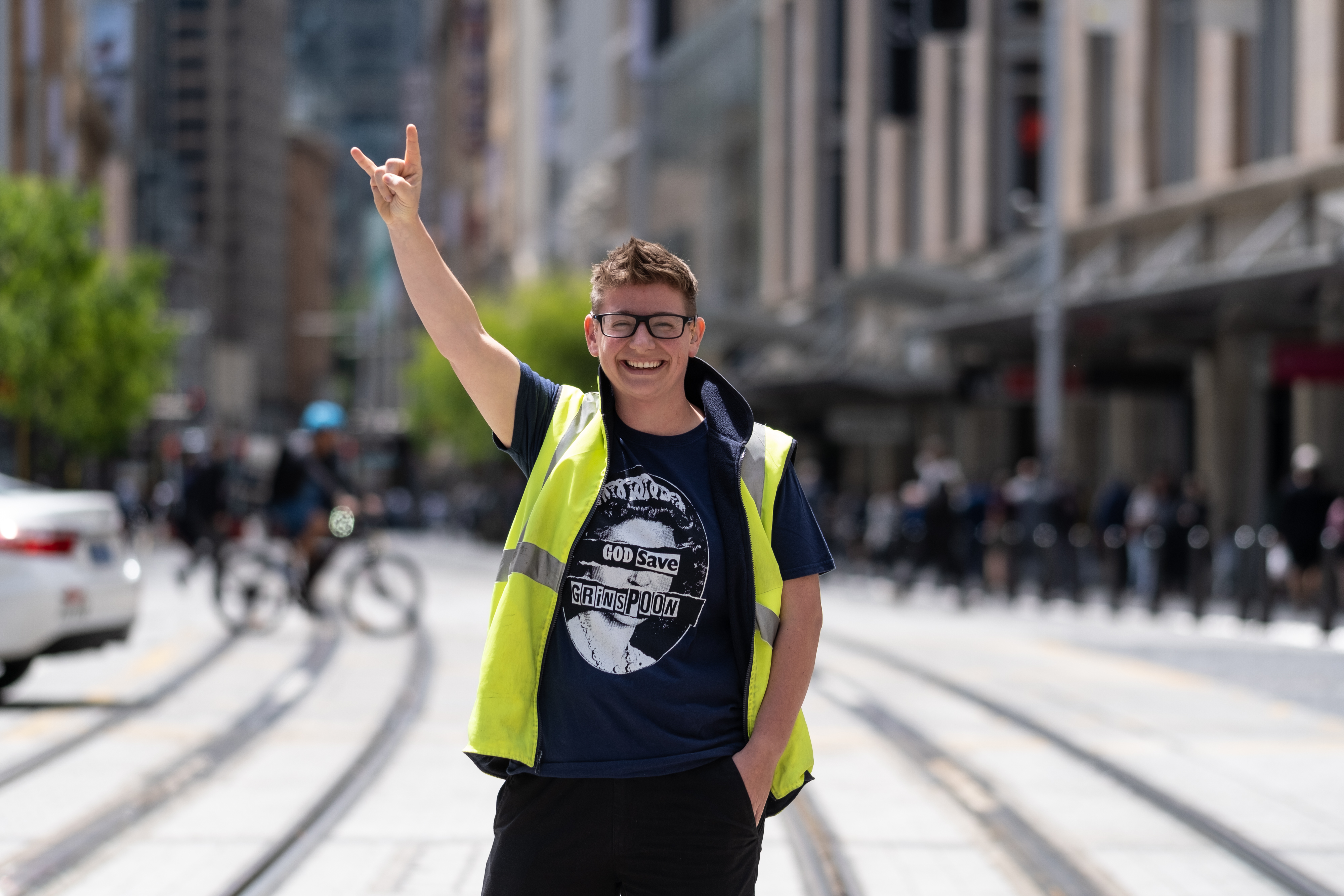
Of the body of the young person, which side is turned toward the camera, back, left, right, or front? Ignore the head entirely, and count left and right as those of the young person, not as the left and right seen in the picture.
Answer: front

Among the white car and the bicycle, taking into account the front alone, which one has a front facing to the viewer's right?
the bicycle

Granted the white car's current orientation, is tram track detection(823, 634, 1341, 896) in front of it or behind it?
behind

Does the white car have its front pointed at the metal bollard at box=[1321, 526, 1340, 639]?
no

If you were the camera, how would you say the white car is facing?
facing away from the viewer and to the left of the viewer

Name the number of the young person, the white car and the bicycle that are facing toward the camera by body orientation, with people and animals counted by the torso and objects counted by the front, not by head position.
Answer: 1

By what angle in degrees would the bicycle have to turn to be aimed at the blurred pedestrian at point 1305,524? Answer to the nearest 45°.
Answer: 0° — it already faces them

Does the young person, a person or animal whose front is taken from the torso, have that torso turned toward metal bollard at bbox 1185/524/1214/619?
no

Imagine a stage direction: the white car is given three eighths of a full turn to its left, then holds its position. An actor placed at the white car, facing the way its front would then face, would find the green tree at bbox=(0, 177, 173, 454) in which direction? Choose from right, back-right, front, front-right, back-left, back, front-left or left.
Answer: back

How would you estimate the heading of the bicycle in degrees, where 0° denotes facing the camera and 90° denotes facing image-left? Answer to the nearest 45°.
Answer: approximately 270°

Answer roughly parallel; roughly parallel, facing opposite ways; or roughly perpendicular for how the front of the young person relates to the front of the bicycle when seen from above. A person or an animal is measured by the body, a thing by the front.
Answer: roughly perpendicular

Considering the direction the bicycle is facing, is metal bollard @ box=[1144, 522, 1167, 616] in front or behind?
in front

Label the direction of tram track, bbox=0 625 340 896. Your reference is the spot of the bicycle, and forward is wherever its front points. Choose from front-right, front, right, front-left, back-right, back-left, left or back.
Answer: right

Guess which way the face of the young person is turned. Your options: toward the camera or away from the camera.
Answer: toward the camera

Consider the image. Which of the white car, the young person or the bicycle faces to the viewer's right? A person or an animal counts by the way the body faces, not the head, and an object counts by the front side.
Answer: the bicycle
